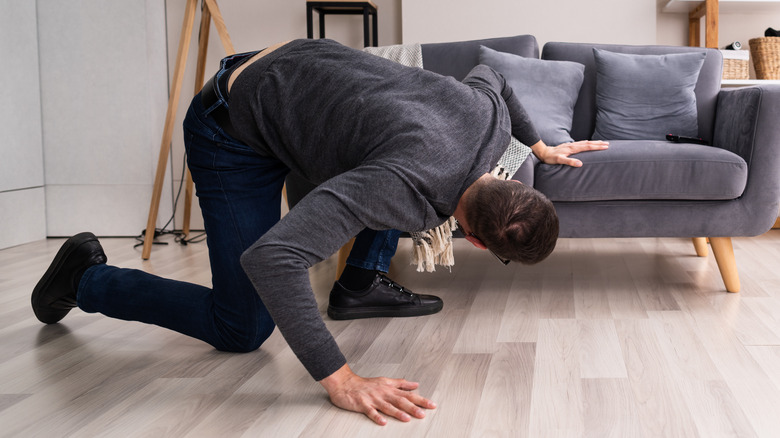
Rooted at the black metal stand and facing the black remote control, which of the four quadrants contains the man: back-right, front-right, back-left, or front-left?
front-right

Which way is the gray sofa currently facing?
toward the camera

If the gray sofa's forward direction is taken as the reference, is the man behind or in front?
in front

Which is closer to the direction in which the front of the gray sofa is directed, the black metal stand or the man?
the man

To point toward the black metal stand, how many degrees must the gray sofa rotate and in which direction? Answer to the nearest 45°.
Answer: approximately 135° to its right
